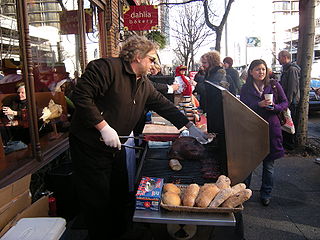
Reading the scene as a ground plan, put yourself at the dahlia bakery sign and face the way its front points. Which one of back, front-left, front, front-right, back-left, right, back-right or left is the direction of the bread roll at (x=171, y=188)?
front

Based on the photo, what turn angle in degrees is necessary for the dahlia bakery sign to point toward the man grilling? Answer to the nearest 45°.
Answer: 0° — it already faces them

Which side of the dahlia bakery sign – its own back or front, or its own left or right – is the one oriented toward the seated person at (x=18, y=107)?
front

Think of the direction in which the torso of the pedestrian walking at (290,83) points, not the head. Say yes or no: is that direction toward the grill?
no

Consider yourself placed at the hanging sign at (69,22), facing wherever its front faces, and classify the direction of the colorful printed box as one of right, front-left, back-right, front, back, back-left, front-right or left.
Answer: front

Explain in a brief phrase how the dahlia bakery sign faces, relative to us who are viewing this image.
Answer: facing the viewer

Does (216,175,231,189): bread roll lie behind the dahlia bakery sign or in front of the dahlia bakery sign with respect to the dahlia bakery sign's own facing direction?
in front

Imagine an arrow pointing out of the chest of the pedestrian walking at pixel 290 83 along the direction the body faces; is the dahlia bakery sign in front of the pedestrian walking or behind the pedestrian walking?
in front

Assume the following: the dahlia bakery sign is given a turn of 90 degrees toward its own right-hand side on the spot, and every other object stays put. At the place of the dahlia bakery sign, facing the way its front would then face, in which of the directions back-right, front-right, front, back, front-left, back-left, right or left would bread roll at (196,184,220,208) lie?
left

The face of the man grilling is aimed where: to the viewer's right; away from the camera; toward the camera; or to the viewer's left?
to the viewer's right

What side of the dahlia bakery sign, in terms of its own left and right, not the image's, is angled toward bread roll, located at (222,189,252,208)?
front

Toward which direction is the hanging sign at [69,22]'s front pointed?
toward the camera

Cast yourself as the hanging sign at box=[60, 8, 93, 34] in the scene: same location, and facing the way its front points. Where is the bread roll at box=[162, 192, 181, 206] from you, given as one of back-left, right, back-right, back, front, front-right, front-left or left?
front

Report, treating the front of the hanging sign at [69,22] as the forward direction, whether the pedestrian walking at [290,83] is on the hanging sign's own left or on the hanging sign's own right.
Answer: on the hanging sign's own left

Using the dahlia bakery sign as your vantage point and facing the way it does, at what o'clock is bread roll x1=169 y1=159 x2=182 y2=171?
The bread roll is roughly at 12 o'clock from the dahlia bakery sign.

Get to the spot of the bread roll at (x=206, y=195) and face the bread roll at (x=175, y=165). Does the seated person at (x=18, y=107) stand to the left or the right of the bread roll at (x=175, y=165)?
left
